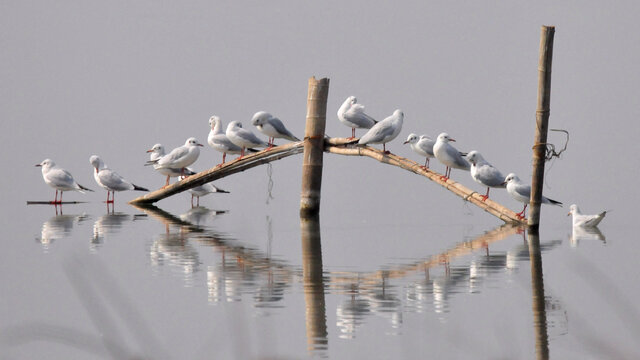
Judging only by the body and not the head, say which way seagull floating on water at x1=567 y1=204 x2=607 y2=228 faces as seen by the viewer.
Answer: to the viewer's left

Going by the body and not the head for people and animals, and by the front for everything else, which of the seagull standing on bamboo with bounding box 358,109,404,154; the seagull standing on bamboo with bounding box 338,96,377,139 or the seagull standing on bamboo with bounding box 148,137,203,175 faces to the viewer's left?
the seagull standing on bamboo with bounding box 338,96,377,139

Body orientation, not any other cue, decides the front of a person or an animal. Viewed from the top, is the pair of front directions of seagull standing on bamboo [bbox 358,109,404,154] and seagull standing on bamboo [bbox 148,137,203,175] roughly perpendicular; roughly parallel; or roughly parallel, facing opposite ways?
roughly parallel

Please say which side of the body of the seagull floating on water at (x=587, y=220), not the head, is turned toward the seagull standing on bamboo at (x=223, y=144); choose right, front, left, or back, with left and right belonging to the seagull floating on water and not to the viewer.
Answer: front

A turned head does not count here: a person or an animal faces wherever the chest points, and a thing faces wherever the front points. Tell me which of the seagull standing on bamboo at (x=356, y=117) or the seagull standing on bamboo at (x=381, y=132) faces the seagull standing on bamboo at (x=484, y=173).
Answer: the seagull standing on bamboo at (x=381, y=132)

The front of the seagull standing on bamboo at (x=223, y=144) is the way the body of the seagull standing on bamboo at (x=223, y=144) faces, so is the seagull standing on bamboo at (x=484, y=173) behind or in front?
behind

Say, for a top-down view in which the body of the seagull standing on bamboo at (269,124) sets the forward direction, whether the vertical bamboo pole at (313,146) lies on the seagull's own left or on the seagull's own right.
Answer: on the seagull's own left

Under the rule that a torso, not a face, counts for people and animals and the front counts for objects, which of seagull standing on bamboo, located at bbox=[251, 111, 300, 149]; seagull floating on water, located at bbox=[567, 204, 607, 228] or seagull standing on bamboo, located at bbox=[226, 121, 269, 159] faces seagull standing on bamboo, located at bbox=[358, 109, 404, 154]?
the seagull floating on water

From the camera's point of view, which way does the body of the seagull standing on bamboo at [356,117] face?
to the viewer's left

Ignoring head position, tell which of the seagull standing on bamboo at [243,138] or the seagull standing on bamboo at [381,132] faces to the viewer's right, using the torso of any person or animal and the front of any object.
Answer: the seagull standing on bamboo at [381,132]

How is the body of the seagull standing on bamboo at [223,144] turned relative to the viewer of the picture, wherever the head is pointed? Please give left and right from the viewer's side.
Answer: facing to the left of the viewer

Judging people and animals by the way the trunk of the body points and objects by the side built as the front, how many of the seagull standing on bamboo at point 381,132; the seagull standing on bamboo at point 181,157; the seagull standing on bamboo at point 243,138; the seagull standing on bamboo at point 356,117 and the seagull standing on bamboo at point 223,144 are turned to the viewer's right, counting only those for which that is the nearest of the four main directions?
2

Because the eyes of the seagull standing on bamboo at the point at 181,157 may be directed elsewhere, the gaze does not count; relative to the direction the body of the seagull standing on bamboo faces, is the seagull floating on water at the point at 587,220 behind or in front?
in front

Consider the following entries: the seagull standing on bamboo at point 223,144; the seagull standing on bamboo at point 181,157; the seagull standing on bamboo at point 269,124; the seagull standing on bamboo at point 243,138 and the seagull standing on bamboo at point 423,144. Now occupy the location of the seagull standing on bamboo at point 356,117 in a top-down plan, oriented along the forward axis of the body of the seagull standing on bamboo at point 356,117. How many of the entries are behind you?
1

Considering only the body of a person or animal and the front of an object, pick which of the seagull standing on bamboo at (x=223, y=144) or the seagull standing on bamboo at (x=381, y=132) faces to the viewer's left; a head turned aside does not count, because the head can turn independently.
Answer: the seagull standing on bamboo at (x=223, y=144)

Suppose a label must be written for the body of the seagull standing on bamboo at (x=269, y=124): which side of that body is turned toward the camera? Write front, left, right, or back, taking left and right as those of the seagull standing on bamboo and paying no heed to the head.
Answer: left

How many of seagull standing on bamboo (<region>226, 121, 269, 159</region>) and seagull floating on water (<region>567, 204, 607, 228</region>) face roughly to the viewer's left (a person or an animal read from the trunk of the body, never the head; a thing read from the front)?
2

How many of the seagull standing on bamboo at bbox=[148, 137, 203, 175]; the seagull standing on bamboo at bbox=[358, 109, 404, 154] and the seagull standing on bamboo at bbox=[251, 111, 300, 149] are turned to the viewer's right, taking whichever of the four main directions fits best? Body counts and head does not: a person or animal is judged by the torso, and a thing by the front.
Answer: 2
